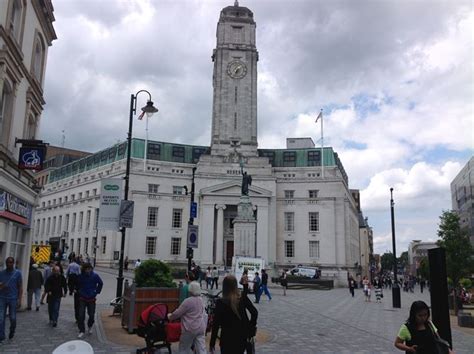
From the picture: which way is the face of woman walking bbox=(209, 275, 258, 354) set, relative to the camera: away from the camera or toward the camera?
away from the camera

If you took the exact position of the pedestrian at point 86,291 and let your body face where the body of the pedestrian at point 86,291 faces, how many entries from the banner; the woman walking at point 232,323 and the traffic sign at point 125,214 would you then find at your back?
2

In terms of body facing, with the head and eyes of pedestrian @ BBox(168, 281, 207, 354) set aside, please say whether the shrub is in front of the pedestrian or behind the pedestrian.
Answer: in front

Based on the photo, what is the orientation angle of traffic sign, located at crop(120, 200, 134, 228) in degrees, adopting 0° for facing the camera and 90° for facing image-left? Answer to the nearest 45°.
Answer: approximately 0°
